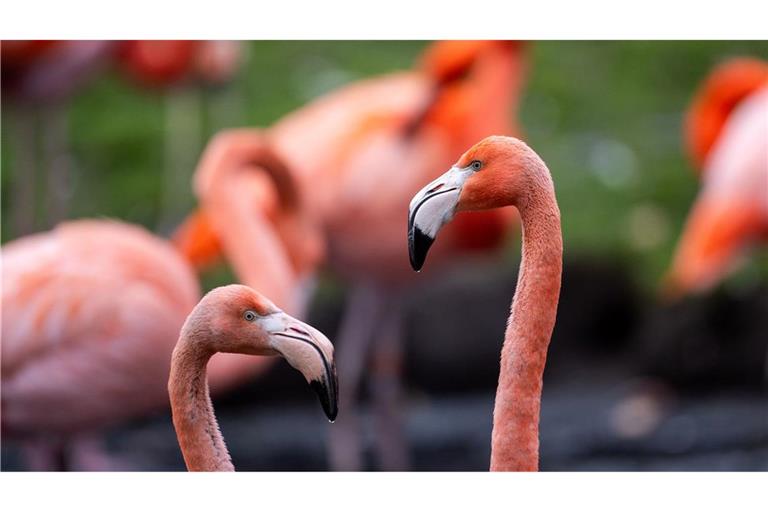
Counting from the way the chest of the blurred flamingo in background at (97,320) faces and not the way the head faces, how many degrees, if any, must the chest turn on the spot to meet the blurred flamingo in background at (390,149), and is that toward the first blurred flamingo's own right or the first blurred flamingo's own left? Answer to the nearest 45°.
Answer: approximately 45° to the first blurred flamingo's own left

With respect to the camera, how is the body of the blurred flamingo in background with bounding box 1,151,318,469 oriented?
to the viewer's right
